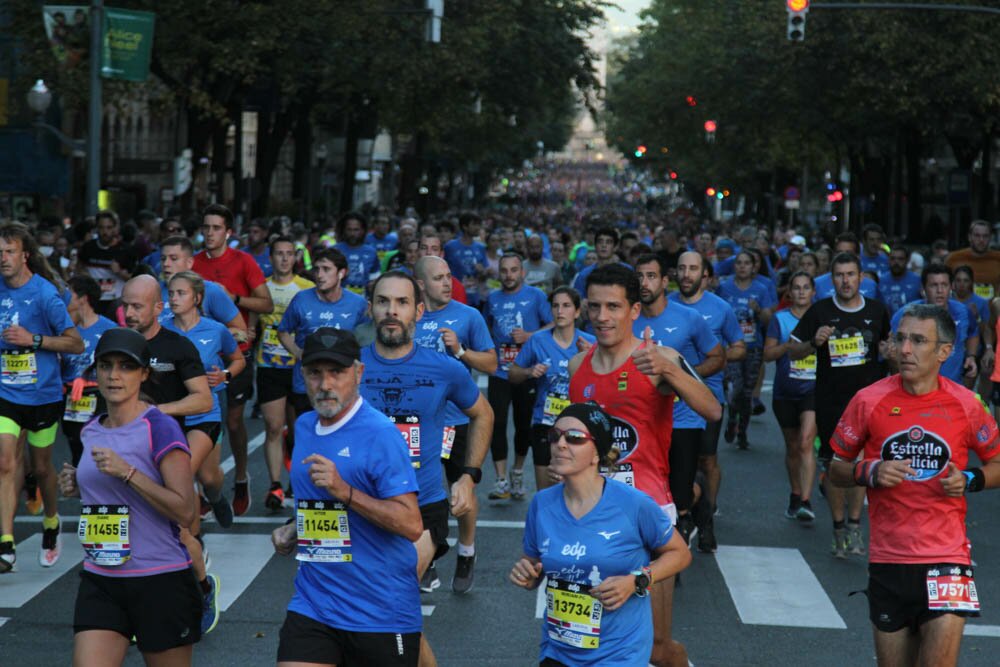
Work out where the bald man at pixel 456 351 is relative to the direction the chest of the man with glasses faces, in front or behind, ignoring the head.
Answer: behind

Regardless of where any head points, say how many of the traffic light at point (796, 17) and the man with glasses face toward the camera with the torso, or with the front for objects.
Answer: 2

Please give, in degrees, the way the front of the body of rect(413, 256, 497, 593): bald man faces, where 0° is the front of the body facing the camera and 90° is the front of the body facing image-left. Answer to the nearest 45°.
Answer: approximately 45°

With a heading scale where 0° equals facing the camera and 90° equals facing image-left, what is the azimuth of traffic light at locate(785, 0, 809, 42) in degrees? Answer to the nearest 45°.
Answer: approximately 0°

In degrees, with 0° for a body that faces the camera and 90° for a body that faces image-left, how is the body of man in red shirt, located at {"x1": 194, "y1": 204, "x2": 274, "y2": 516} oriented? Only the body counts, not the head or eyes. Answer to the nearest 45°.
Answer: approximately 45°

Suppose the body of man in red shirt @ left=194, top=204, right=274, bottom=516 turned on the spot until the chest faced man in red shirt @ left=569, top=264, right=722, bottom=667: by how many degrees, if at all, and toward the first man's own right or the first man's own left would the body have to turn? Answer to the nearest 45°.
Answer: approximately 45° to the first man's own left

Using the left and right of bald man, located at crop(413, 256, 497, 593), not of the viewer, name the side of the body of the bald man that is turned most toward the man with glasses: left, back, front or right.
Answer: left
